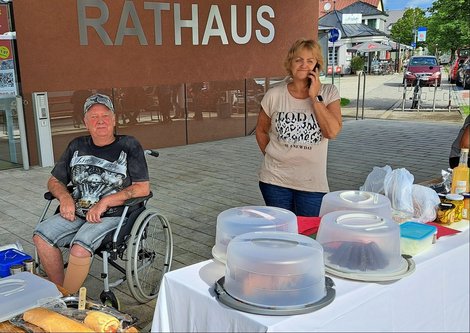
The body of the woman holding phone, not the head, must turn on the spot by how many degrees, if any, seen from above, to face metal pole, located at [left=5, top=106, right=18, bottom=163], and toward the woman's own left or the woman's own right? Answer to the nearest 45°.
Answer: approximately 135° to the woman's own right

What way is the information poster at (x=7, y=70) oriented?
toward the camera

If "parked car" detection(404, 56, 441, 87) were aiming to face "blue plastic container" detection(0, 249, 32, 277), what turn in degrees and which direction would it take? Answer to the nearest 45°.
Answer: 0° — it already faces it

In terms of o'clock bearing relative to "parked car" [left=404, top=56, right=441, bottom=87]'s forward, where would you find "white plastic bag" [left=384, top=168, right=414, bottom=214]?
The white plastic bag is roughly at 12 o'clock from the parked car.

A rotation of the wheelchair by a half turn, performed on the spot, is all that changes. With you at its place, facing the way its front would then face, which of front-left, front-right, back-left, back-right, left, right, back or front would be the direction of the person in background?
front-right

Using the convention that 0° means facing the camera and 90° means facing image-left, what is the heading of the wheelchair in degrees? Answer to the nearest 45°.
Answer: approximately 45°

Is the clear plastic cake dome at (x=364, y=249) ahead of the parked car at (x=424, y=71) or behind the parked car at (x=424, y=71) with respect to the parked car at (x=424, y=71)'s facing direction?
ahead

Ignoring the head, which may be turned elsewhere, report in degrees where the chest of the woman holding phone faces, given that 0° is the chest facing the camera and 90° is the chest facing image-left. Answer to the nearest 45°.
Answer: approximately 0°

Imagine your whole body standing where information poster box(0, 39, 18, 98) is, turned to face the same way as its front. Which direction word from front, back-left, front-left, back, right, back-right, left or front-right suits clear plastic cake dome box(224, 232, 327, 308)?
front

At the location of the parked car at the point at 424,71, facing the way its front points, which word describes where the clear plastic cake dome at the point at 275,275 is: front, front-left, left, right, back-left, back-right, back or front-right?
front

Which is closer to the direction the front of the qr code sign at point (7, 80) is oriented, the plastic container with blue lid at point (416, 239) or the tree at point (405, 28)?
the plastic container with blue lid

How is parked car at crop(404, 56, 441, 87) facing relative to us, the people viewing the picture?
facing the viewer

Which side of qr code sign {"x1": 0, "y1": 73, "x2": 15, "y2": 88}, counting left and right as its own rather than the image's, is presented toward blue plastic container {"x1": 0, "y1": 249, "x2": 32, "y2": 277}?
front

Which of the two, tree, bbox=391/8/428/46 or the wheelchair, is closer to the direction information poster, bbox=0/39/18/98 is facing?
the wheelchair

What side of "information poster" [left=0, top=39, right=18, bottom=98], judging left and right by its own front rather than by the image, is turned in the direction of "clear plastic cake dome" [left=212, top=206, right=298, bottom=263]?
front

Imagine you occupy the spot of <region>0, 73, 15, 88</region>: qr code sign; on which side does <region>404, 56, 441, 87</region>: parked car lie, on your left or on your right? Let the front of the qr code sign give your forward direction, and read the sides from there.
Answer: on your left
